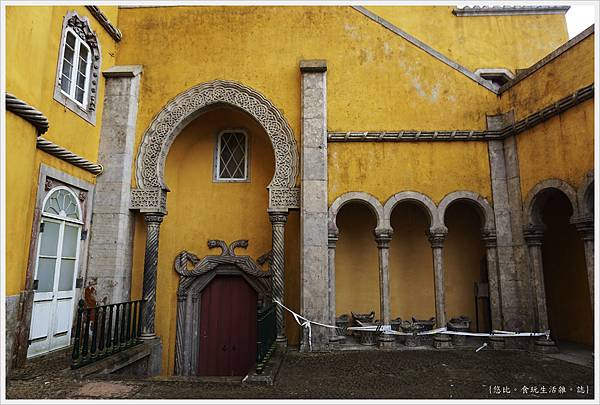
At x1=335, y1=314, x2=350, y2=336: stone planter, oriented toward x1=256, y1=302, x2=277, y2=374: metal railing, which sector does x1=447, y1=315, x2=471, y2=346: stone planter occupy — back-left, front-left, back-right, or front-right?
back-left

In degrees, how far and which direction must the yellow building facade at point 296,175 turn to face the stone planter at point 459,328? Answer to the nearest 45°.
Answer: approximately 90° to its left

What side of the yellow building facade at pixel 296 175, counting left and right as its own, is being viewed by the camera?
front
